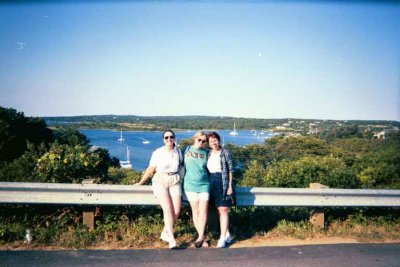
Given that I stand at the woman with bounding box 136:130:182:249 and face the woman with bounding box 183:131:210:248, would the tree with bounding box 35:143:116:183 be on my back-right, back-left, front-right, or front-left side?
back-left

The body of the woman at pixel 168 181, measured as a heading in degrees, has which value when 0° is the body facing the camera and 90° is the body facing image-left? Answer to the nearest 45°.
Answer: approximately 0°

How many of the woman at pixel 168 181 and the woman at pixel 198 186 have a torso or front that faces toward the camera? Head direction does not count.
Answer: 2

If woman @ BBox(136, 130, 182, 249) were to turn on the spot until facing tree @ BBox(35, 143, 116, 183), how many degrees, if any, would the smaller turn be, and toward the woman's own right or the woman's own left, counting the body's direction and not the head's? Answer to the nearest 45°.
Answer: approximately 135° to the woman's own right

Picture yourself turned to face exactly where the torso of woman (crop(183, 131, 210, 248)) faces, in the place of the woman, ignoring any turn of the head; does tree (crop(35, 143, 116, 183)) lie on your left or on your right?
on your right

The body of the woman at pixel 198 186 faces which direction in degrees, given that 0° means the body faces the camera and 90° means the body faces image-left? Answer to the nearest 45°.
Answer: approximately 0°
